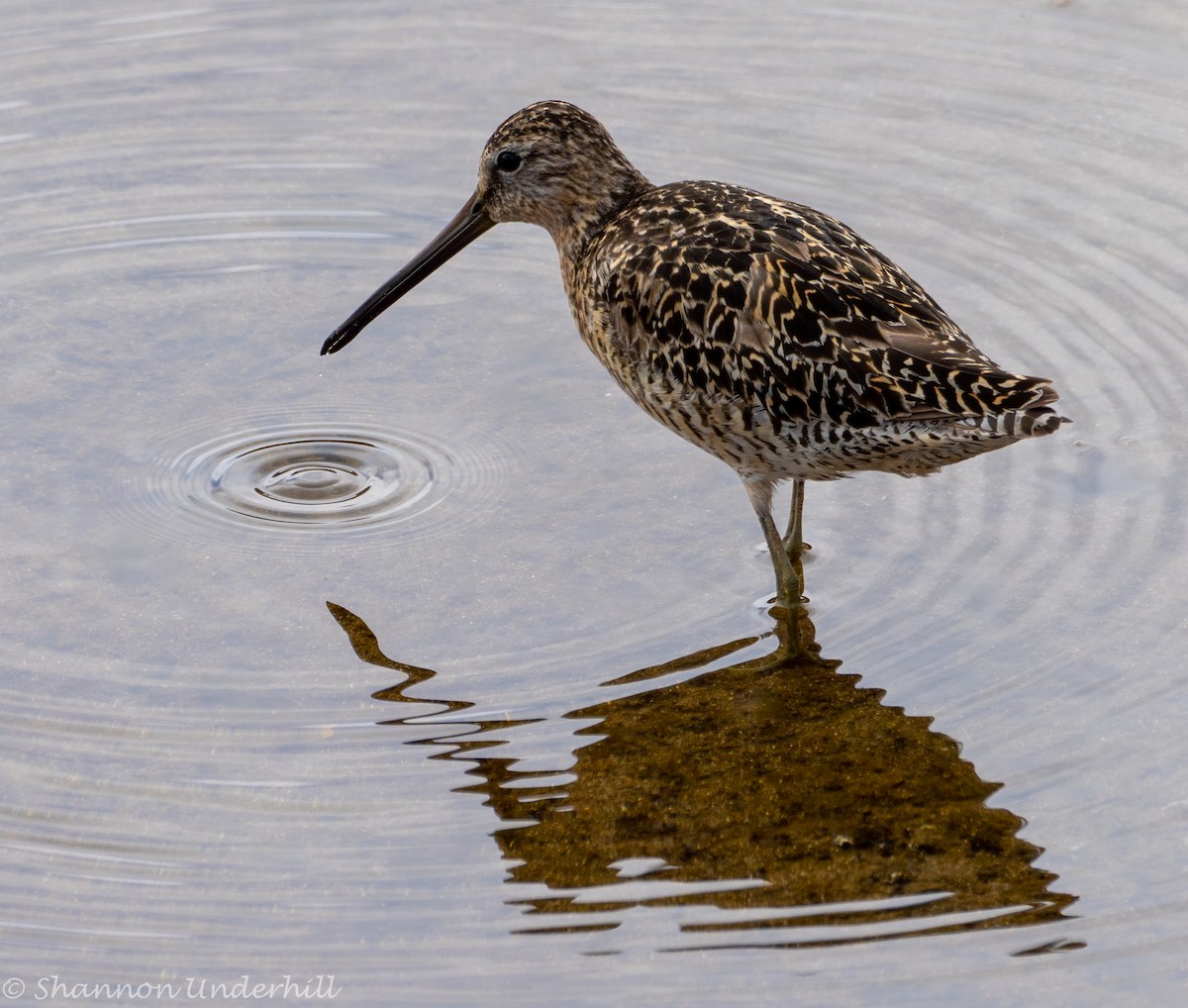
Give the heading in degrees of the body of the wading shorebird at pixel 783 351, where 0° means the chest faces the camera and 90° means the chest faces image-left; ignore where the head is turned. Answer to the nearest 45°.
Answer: approximately 90°
